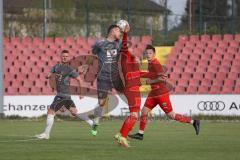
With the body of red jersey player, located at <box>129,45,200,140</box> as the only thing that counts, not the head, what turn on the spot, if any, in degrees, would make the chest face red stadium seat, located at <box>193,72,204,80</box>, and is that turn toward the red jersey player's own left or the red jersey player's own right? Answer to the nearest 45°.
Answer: approximately 135° to the red jersey player's own right

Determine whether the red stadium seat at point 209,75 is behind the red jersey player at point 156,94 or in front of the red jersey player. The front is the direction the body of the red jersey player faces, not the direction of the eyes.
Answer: behind

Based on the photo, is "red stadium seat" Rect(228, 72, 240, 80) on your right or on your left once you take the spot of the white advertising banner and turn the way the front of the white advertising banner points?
on your left

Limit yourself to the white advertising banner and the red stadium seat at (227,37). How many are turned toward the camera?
2

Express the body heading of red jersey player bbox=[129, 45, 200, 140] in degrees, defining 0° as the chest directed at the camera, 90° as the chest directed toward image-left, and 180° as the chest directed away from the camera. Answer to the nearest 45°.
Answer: approximately 45°
